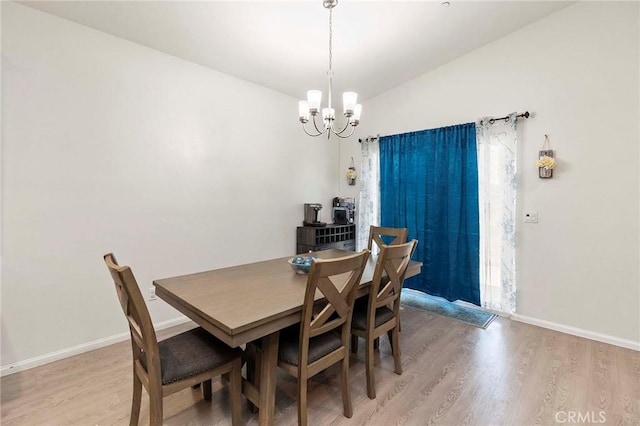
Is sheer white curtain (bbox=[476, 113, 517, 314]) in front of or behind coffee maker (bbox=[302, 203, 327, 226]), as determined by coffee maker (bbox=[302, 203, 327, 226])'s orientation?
in front

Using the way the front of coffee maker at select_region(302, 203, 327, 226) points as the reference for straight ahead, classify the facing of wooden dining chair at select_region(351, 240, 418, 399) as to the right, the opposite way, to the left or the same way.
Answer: the opposite way

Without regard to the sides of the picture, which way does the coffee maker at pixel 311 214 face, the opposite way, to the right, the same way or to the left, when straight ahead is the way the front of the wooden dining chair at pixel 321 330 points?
the opposite way

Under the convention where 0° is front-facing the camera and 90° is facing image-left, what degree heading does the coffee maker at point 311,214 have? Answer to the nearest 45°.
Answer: approximately 315°

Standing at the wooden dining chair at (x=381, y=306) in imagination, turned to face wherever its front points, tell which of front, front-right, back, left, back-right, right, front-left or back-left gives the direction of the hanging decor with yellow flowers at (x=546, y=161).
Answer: right

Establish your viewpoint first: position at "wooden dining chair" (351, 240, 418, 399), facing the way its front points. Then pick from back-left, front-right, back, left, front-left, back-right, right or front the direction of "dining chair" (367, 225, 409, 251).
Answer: front-right

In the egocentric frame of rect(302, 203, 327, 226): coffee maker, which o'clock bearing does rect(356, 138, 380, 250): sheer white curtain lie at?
The sheer white curtain is roughly at 10 o'clock from the coffee maker.

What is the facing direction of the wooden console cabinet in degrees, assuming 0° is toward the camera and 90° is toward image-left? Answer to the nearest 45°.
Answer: approximately 315°

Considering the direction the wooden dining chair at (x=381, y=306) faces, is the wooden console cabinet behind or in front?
in front

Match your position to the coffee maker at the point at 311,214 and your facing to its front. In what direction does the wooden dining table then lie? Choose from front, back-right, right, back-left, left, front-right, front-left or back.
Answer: front-right

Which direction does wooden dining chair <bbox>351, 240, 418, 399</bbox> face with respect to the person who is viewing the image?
facing away from the viewer and to the left of the viewer

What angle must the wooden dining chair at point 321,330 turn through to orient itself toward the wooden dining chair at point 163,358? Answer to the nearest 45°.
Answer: approximately 45° to its left
